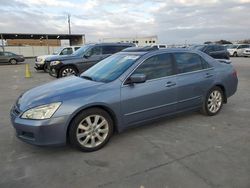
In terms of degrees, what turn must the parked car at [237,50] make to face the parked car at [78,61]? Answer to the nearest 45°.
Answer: approximately 45° to its left

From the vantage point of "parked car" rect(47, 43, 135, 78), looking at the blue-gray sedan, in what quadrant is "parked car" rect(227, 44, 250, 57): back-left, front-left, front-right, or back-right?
back-left

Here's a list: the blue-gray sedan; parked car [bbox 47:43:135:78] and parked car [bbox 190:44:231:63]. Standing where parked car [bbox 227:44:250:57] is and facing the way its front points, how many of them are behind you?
0

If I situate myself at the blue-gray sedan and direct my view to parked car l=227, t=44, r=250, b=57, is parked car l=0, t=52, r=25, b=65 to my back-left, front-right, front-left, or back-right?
front-left

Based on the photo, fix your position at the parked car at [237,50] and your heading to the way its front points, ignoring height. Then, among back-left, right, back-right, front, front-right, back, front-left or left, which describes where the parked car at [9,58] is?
front

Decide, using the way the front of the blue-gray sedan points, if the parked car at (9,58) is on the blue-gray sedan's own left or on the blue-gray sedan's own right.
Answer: on the blue-gray sedan's own right

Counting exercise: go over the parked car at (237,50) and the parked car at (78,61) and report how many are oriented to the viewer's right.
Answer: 0

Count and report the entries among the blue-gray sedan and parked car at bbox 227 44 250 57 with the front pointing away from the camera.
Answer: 0

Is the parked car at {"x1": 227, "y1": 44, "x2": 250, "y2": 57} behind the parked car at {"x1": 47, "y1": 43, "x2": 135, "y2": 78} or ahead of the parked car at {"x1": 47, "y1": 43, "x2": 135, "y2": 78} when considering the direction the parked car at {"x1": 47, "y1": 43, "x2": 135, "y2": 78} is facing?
behind

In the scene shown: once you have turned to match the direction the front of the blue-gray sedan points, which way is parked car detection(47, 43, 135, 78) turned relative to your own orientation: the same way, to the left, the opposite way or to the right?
the same way

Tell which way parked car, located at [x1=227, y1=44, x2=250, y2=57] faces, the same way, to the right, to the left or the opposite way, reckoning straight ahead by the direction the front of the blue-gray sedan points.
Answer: the same way

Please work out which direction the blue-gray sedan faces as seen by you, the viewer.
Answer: facing the viewer and to the left of the viewer

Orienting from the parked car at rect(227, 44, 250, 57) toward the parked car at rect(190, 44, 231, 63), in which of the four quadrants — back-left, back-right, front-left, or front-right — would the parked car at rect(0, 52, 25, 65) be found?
front-right

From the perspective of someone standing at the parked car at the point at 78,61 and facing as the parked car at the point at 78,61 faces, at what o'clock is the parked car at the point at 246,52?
the parked car at the point at 246,52 is roughly at 6 o'clock from the parked car at the point at 78,61.

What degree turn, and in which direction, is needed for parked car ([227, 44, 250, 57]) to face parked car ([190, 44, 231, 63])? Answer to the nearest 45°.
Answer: approximately 45° to its left
